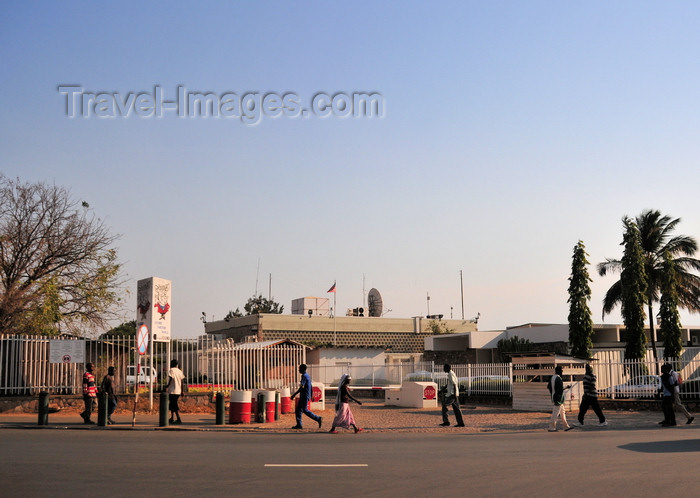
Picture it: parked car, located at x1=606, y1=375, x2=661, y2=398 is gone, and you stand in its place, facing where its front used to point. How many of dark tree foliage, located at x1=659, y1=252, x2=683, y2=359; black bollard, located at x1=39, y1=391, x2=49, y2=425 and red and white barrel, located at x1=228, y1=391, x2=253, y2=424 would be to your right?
1

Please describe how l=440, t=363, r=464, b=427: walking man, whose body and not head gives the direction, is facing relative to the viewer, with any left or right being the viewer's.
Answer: facing to the left of the viewer

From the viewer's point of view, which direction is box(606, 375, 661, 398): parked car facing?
to the viewer's left

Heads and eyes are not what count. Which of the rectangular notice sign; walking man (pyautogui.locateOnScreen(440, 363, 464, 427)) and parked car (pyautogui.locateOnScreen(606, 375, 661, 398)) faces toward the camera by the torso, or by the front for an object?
the rectangular notice sign

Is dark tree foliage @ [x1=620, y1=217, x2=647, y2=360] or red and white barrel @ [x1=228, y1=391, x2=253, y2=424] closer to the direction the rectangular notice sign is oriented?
the red and white barrel

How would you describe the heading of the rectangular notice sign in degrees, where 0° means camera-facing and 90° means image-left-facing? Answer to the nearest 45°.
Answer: approximately 0°

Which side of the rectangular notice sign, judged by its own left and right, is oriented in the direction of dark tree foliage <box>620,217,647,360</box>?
left

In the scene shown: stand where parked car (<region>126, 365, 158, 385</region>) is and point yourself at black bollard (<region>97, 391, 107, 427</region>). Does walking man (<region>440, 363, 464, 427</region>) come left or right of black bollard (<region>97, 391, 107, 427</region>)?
left

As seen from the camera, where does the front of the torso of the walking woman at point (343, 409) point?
to the viewer's right

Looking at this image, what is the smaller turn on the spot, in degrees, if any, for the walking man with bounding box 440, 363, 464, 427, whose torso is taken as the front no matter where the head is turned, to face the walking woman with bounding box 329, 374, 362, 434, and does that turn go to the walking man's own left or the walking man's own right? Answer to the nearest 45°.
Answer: approximately 45° to the walking man's own left

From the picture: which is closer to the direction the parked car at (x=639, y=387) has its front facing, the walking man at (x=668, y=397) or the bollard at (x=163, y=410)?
the bollard
